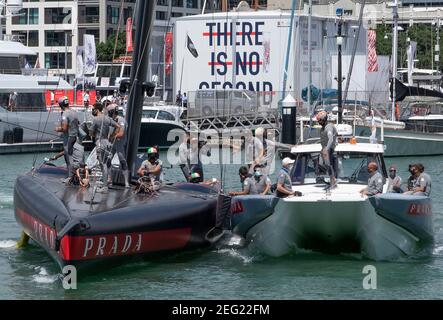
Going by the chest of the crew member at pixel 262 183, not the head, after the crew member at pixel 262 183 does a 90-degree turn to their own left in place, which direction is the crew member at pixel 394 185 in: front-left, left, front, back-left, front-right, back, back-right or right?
front-left

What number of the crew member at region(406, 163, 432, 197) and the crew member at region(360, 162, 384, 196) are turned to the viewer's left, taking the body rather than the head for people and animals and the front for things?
2

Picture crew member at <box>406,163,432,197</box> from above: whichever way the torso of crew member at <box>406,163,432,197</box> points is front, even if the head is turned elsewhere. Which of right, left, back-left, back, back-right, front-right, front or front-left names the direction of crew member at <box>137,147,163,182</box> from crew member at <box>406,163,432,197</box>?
front

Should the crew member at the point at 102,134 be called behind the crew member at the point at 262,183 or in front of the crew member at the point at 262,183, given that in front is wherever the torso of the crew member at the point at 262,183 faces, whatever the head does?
in front

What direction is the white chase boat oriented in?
toward the camera

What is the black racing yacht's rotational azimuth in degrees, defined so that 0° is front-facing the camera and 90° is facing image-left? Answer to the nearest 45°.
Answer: approximately 45°

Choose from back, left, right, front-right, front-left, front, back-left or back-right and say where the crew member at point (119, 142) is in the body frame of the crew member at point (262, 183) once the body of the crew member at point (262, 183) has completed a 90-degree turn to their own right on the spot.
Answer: front-left

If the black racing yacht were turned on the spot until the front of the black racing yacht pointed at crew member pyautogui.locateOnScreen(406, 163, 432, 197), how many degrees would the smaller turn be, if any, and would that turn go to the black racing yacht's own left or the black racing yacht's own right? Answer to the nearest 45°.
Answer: approximately 135° to the black racing yacht's own left

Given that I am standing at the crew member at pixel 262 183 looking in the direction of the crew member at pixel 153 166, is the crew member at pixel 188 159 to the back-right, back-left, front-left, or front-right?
front-right

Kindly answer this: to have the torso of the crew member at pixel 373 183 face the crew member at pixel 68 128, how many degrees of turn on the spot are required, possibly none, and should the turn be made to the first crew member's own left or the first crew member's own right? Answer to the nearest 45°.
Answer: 0° — they already face them

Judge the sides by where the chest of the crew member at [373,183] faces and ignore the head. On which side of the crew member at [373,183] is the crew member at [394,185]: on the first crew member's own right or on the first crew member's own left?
on the first crew member's own right

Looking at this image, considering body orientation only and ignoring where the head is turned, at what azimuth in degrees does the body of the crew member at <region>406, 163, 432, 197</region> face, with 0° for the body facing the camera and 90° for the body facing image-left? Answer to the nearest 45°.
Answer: approximately 90°

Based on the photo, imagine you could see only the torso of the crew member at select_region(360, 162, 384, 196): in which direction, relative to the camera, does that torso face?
to the viewer's left

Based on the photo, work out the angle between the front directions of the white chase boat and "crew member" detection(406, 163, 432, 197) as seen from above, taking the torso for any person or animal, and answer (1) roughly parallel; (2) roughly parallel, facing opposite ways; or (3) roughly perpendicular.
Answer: roughly perpendicular

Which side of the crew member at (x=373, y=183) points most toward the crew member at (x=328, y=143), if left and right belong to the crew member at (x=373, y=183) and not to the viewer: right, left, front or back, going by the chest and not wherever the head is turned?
front
